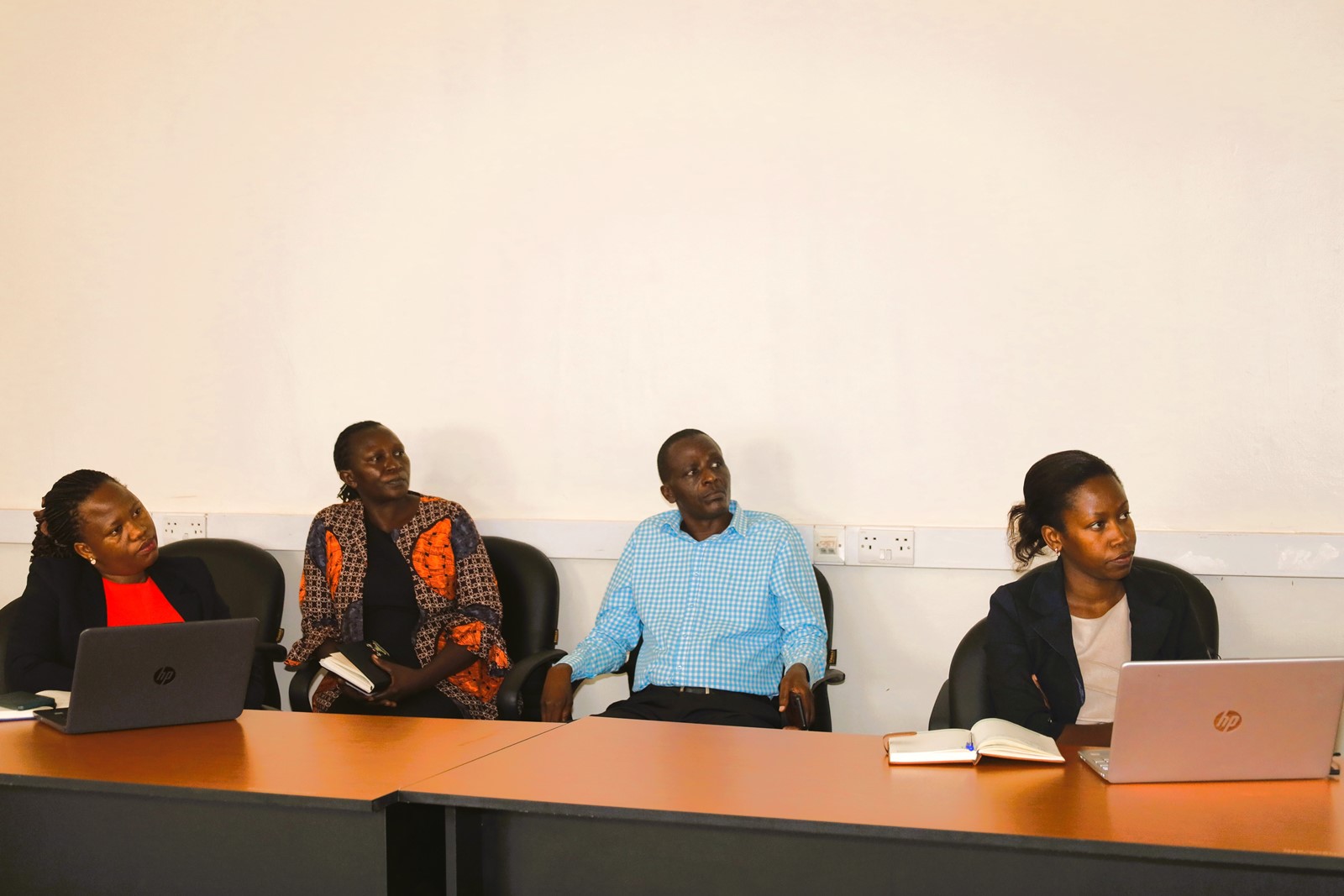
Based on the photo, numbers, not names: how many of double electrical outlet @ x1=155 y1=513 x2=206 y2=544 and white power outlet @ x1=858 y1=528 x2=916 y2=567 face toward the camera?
2

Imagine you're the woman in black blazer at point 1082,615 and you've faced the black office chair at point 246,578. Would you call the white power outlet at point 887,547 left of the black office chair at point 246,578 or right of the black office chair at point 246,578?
right

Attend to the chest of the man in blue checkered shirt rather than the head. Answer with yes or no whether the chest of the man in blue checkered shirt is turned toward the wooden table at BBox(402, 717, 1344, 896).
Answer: yes

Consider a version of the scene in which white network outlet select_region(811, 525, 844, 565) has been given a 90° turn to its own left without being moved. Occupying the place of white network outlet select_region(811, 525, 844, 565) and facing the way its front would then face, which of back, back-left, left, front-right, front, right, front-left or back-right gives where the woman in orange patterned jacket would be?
back

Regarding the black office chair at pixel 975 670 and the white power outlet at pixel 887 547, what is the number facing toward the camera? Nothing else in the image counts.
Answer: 2

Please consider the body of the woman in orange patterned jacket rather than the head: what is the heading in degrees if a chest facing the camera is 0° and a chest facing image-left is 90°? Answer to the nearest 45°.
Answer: approximately 0°

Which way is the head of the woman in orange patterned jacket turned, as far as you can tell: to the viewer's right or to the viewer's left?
to the viewer's right

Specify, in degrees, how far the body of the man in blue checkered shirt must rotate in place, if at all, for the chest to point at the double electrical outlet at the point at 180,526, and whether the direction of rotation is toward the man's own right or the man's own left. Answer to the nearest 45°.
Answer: approximately 135° to the man's own right

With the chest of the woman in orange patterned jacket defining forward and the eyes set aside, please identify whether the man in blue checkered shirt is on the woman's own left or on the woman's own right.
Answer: on the woman's own left
